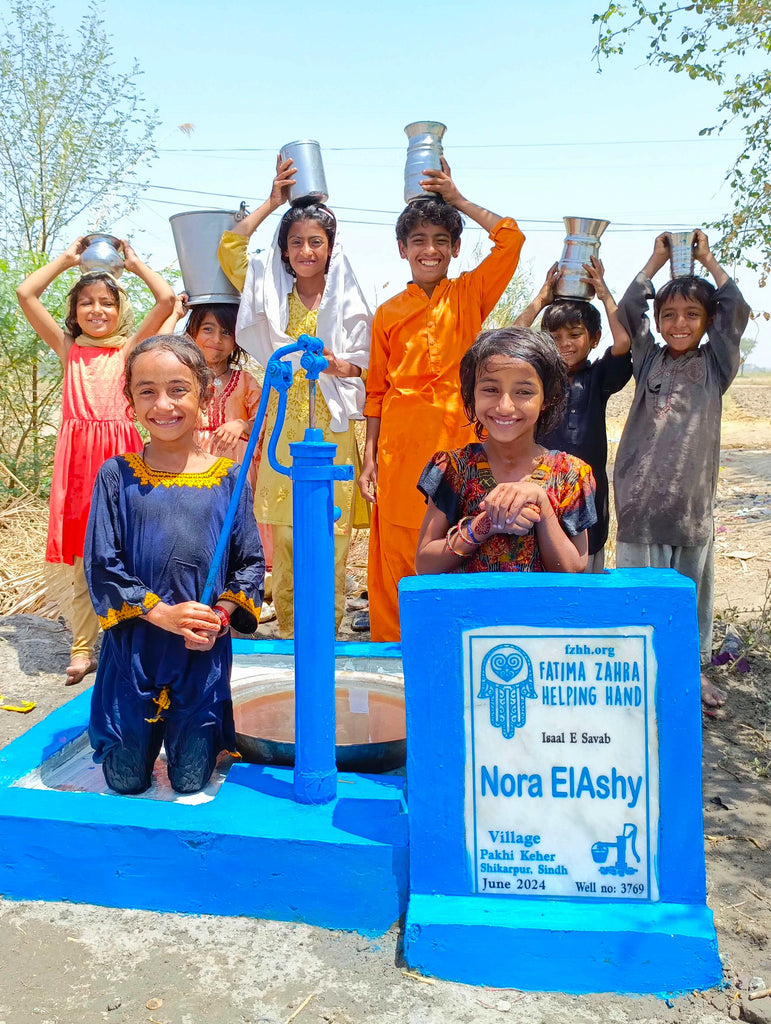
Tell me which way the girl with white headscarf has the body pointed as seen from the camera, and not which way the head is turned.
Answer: toward the camera

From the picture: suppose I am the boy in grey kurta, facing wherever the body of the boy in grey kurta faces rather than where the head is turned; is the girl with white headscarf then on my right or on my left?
on my right

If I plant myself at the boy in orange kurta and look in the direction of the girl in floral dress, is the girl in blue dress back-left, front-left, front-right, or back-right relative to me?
front-right

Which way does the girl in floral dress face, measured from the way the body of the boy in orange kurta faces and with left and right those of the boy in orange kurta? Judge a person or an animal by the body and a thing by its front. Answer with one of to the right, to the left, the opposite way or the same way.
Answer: the same way

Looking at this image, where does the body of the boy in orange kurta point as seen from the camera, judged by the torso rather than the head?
toward the camera

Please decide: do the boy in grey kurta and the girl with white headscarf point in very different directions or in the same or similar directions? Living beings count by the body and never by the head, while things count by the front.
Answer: same or similar directions

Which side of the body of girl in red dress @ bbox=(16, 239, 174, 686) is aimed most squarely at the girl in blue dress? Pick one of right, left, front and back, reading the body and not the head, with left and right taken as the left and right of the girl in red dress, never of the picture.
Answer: front

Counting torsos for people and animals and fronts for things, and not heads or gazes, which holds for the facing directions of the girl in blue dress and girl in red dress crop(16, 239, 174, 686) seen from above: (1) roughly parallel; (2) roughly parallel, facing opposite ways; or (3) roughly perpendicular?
roughly parallel

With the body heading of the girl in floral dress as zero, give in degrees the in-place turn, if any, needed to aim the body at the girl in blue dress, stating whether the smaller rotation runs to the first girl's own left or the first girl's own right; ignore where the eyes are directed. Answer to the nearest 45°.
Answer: approximately 90° to the first girl's own right

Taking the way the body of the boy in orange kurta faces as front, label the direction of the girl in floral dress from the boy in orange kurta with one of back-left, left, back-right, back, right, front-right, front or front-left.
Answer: front

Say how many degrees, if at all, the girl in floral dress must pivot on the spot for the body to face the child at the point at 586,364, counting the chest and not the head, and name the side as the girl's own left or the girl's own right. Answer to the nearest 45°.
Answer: approximately 180°

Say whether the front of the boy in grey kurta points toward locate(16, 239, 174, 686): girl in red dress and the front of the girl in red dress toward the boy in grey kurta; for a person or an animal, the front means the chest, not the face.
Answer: no

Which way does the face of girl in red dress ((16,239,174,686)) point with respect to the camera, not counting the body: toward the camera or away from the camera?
toward the camera

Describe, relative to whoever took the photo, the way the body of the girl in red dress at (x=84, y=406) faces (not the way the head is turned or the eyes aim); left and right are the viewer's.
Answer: facing the viewer

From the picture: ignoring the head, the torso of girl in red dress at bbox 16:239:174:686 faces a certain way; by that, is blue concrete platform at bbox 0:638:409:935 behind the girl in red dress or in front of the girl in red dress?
in front

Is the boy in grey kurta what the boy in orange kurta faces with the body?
no

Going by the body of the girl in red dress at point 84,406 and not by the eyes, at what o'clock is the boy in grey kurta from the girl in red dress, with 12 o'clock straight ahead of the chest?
The boy in grey kurta is roughly at 10 o'clock from the girl in red dress.
